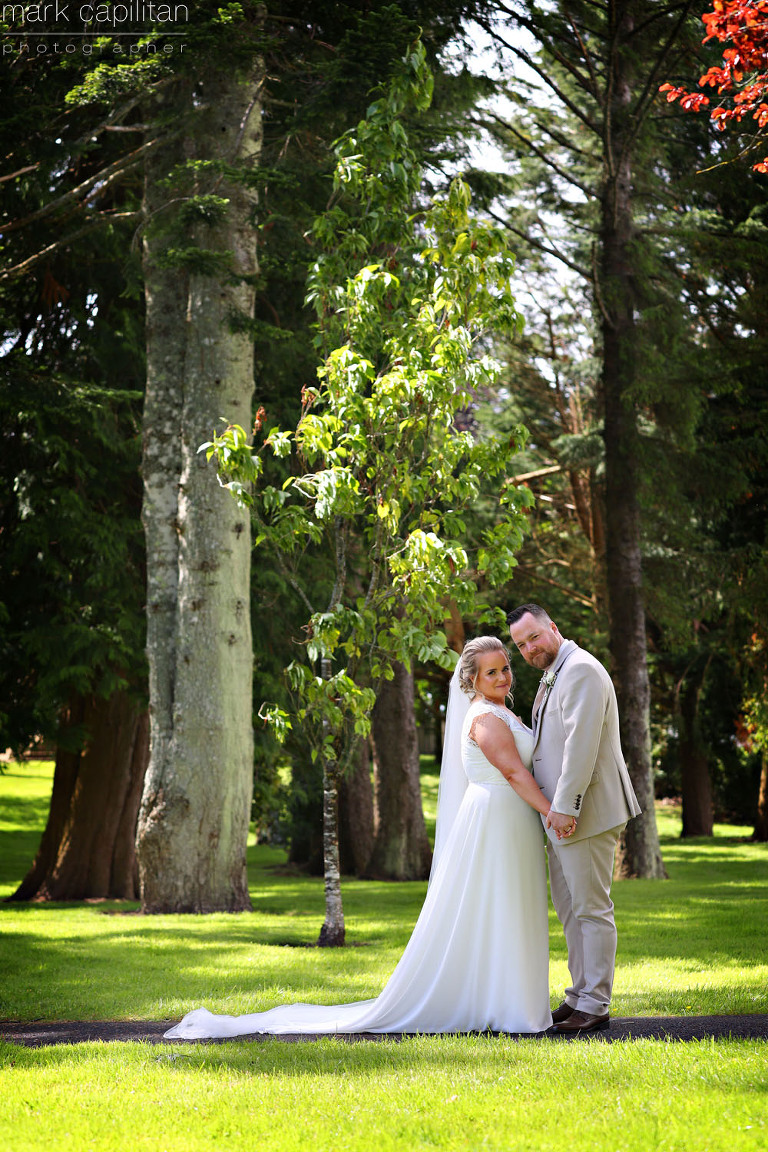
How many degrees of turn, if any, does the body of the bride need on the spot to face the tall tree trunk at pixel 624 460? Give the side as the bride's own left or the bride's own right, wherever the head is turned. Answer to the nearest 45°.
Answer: approximately 90° to the bride's own left

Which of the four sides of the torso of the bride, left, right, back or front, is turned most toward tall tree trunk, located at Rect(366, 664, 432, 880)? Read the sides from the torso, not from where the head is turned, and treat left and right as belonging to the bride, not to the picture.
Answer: left

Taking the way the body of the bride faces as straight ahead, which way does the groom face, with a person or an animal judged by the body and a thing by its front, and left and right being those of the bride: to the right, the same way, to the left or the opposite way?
the opposite way

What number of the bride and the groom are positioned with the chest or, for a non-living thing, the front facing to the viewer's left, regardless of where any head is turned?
1

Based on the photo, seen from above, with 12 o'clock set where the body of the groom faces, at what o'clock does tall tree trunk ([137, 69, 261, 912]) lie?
The tall tree trunk is roughly at 2 o'clock from the groom.

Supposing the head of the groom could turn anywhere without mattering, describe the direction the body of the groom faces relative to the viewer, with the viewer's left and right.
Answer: facing to the left of the viewer

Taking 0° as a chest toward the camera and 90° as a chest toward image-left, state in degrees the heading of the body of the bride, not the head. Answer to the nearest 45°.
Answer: approximately 270°
